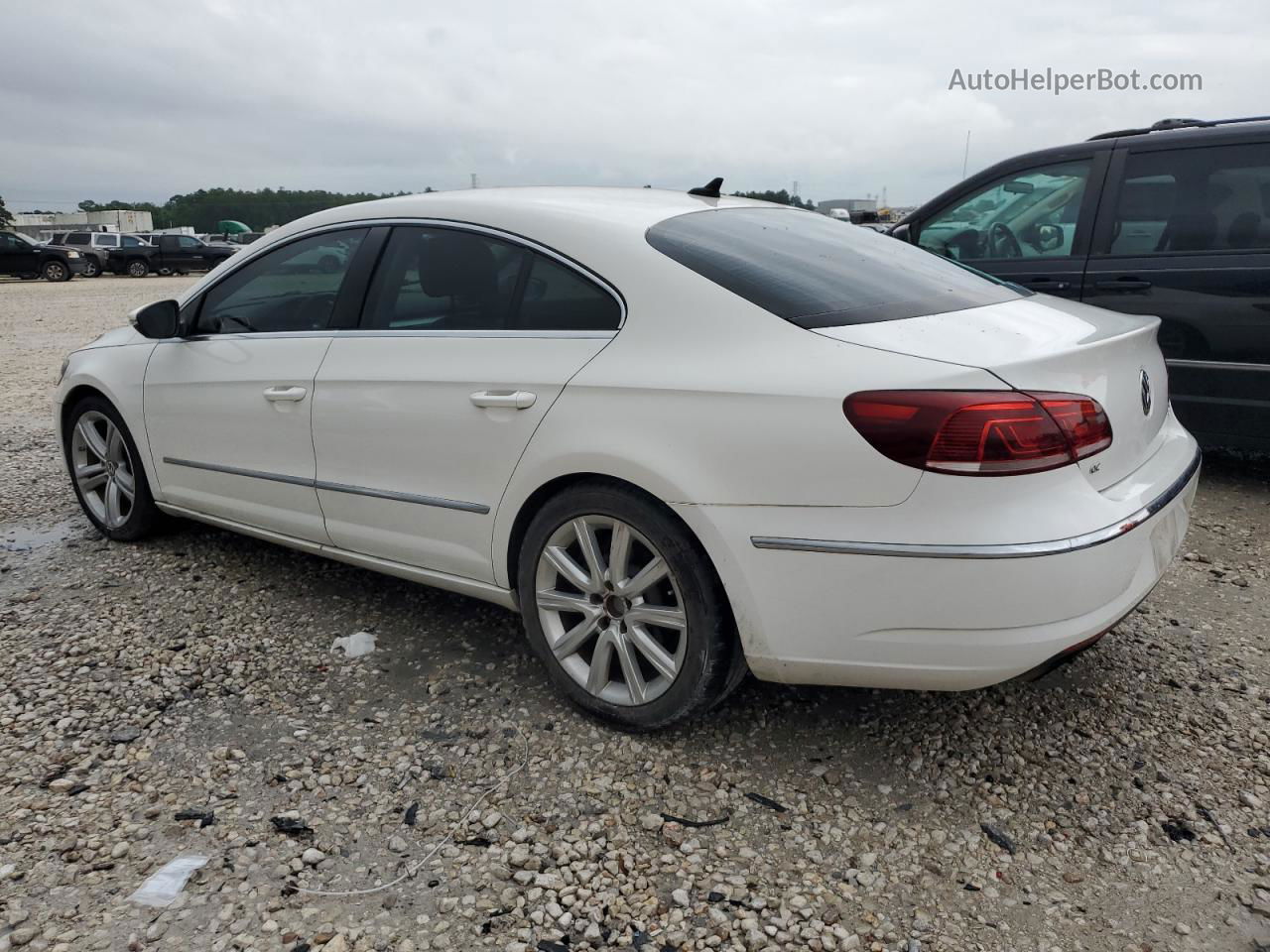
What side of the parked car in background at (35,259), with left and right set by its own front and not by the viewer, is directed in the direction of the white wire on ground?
right

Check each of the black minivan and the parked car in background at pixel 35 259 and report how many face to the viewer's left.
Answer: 1

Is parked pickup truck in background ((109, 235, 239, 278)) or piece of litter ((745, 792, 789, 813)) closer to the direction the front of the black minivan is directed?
the parked pickup truck in background

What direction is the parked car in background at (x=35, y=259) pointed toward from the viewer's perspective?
to the viewer's right

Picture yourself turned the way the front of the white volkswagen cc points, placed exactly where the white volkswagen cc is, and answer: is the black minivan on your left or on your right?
on your right

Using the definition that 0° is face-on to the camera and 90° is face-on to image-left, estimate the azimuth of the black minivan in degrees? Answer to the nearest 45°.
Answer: approximately 90°

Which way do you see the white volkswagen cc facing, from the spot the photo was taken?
facing away from the viewer and to the left of the viewer

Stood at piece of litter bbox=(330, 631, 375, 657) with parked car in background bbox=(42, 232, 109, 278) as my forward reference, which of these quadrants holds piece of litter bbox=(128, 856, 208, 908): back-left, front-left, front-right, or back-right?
back-left
